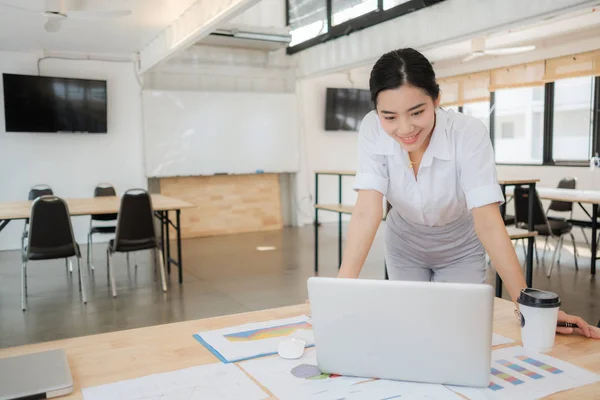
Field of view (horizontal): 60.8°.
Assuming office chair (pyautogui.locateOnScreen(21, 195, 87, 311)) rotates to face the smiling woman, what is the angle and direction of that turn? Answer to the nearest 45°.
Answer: approximately 180°

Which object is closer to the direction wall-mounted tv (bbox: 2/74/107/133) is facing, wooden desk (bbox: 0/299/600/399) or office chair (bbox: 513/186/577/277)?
the wooden desk

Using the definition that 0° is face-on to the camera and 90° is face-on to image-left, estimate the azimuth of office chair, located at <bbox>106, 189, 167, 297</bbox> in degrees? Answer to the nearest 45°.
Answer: approximately 180°

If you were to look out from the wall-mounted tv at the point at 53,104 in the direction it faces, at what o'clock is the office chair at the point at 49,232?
The office chair is roughly at 12 o'clock from the wall-mounted tv.

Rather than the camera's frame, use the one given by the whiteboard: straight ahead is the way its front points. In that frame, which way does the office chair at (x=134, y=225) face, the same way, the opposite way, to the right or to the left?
the opposite way

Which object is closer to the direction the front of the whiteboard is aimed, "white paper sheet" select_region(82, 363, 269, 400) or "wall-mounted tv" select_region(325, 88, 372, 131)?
the white paper sheet

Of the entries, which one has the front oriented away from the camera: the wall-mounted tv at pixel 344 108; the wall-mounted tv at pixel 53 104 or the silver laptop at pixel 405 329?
the silver laptop

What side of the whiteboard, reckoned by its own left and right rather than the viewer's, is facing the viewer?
front

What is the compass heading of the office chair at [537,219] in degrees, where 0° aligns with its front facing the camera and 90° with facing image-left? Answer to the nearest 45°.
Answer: approximately 225°

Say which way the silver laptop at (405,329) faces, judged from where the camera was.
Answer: facing away from the viewer

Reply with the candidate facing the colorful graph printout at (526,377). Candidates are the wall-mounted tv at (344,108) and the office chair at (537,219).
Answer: the wall-mounted tv

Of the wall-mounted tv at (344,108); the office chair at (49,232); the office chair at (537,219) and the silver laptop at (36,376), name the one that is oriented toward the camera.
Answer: the wall-mounted tv

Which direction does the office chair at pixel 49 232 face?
away from the camera
